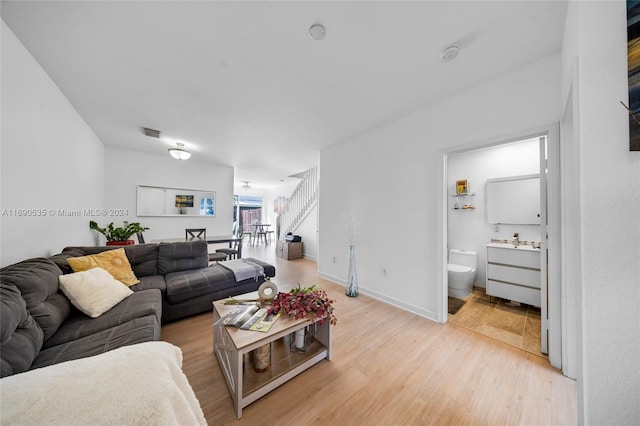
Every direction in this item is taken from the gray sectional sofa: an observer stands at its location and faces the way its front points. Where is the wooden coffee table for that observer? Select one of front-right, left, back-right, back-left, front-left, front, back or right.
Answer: front

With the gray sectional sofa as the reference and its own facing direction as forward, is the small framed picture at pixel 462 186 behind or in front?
in front

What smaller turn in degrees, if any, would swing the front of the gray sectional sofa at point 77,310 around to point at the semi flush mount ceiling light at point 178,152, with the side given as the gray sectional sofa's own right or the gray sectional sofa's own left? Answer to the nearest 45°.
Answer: approximately 135° to the gray sectional sofa's own left

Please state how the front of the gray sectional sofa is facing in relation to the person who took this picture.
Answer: facing the viewer and to the right of the viewer

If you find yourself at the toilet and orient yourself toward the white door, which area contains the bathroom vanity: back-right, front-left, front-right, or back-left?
front-left

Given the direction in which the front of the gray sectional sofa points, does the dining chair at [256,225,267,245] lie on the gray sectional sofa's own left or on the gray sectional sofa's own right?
on the gray sectional sofa's own left

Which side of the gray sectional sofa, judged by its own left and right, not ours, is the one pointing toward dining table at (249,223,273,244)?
left

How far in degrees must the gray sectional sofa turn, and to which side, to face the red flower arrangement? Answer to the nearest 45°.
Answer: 0° — it already faces it

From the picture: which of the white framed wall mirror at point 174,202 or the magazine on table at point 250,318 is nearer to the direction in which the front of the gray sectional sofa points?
the magazine on table

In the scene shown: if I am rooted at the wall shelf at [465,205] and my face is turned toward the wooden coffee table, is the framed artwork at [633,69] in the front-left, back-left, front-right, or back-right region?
front-left

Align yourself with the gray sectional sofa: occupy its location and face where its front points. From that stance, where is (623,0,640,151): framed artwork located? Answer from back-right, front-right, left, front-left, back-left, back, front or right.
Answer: front

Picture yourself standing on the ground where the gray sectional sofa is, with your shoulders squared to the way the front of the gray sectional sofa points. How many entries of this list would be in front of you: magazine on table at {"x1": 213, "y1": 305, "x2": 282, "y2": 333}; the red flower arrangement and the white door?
3

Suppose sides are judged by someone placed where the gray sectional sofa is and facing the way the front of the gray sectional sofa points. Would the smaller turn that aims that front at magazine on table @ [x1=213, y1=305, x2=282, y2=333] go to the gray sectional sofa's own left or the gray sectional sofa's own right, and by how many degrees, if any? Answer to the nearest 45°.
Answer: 0° — it already faces it

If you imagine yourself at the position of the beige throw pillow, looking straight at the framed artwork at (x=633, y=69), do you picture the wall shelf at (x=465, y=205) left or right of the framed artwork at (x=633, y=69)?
left

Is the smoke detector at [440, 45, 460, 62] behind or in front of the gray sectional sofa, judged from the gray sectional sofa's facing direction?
in front
